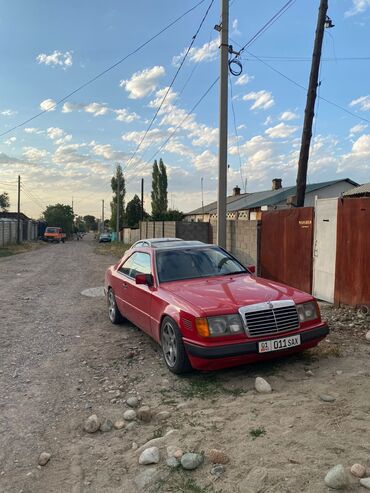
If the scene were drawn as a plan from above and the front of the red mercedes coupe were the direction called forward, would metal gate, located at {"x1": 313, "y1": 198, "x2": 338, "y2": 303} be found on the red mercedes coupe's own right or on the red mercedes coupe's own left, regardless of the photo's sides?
on the red mercedes coupe's own left

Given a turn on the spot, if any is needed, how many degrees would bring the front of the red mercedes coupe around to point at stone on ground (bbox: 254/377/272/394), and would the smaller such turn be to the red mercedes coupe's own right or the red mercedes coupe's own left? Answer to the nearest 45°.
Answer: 0° — it already faces it

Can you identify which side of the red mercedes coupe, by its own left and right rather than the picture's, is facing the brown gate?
left

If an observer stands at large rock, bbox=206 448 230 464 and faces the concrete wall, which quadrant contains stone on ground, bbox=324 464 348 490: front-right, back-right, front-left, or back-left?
back-right

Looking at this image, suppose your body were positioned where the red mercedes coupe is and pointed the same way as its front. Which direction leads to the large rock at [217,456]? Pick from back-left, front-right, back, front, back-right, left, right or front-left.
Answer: front-right

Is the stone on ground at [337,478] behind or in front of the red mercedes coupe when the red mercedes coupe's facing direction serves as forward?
in front

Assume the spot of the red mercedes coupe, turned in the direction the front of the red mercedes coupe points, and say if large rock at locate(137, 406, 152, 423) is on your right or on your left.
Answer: on your right

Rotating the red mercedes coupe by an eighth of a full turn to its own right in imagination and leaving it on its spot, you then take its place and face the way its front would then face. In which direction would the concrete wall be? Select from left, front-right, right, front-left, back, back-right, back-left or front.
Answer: back

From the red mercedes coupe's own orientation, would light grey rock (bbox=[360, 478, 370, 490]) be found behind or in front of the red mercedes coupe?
in front

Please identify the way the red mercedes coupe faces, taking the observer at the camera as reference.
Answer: facing the viewer and to the right of the viewer

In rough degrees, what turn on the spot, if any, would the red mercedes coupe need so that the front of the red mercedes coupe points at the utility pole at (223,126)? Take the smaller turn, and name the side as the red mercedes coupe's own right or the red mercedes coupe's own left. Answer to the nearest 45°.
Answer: approximately 135° to the red mercedes coupe's own left

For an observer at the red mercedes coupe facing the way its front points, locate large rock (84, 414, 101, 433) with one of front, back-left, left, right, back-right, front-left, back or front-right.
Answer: right

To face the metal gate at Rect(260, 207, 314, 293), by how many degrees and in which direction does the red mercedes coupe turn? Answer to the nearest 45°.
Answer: approximately 135° to its left

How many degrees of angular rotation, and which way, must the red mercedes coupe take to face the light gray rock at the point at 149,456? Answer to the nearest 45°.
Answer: approximately 45° to its right

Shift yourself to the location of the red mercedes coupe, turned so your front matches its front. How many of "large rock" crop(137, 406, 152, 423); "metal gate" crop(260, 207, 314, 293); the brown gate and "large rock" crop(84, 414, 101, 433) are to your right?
2
